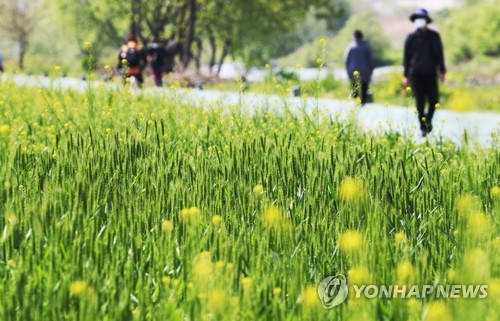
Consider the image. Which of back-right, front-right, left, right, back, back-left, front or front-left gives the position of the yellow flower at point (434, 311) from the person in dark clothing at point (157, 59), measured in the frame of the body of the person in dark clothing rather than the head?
back

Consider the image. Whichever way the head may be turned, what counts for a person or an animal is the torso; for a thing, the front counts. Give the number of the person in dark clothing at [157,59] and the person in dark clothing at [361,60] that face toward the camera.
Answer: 0

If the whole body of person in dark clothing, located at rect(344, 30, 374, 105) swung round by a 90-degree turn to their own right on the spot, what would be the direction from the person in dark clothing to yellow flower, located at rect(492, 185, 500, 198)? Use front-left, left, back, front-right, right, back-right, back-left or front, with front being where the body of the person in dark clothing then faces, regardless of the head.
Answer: right

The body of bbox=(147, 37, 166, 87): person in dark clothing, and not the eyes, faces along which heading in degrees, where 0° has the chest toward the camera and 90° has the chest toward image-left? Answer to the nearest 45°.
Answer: approximately 180°

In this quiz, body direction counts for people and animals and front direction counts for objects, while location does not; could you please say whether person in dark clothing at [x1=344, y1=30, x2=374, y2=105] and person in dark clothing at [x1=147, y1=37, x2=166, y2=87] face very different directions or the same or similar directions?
same or similar directions

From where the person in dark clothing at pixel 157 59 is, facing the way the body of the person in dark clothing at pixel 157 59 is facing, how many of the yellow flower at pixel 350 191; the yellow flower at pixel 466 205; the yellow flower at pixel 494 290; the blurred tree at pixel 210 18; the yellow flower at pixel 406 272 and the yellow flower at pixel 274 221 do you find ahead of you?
1

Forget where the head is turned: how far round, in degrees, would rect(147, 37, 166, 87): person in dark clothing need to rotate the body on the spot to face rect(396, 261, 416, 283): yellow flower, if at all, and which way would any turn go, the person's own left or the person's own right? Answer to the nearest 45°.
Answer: approximately 180°

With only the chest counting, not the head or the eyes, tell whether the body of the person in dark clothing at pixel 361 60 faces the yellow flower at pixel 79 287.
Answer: no

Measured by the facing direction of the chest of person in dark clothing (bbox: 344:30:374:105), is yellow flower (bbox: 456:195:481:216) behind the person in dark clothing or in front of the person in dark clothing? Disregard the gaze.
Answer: behind

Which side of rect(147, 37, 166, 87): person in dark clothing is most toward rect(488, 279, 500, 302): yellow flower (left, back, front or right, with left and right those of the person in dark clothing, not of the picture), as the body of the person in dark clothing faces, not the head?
back

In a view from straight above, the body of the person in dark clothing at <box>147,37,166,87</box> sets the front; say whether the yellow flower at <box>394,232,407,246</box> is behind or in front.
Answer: behind

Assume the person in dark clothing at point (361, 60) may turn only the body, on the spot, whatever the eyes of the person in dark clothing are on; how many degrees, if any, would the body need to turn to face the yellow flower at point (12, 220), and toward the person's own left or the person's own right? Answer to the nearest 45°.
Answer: approximately 180°

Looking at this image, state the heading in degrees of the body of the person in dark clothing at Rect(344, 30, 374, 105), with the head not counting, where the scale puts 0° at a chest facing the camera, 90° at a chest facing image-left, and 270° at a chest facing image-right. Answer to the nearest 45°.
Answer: approximately 180°
